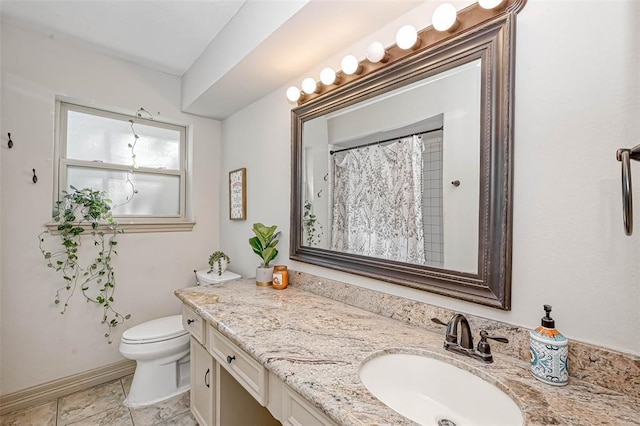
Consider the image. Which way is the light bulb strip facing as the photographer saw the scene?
facing the viewer and to the left of the viewer

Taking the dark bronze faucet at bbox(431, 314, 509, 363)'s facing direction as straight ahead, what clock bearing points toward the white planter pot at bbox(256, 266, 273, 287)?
The white planter pot is roughly at 2 o'clock from the dark bronze faucet.

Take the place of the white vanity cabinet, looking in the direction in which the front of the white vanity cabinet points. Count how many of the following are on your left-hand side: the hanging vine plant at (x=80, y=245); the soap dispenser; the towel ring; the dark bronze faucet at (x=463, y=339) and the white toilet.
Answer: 3

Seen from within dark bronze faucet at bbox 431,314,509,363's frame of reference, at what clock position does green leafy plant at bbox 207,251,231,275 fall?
The green leafy plant is roughly at 2 o'clock from the dark bronze faucet.

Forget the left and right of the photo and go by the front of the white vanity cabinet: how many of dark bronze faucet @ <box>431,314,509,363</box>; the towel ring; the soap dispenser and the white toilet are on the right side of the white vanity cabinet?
1

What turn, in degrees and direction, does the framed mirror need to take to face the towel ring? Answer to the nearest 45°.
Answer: approximately 90° to its left

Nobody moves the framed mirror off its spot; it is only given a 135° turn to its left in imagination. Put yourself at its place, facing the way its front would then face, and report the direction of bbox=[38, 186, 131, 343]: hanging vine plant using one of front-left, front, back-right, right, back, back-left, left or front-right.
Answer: back

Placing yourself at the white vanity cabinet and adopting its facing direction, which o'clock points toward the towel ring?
The towel ring is roughly at 9 o'clock from the white vanity cabinet.

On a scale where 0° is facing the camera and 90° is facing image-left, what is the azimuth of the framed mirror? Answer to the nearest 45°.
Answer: approximately 45°

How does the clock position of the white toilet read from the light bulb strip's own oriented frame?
The white toilet is roughly at 2 o'clock from the light bulb strip.
